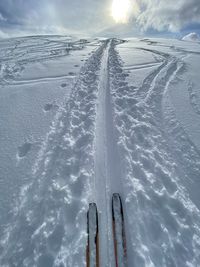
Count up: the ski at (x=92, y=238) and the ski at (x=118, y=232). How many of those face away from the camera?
2

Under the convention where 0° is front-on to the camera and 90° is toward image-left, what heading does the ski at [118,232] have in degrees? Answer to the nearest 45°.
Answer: approximately 180°

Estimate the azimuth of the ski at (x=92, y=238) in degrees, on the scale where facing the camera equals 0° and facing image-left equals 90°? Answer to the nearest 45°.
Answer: approximately 180°
